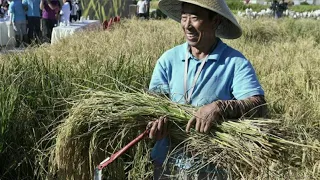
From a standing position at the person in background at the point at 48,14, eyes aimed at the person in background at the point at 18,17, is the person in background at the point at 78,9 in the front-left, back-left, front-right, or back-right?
back-right

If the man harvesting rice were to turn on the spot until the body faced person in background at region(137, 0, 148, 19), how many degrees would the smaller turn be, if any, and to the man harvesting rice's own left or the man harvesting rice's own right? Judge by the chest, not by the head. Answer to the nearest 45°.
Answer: approximately 135° to the man harvesting rice's own right

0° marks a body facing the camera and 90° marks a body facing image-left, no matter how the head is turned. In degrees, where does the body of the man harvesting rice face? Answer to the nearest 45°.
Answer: approximately 45°

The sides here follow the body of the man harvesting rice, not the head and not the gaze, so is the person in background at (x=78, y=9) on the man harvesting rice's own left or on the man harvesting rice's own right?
on the man harvesting rice's own right
